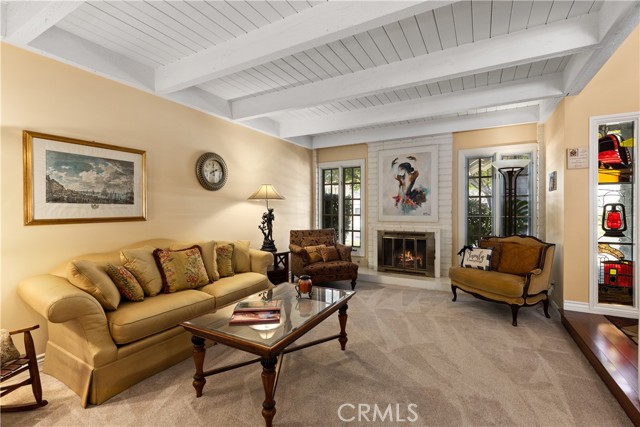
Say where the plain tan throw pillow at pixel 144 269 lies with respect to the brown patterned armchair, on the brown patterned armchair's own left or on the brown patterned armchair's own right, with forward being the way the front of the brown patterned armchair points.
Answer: on the brown patterned armchair's own right

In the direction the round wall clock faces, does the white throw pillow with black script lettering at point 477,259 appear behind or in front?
in front

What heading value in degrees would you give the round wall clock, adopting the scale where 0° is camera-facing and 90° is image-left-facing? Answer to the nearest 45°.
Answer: approximately 315°

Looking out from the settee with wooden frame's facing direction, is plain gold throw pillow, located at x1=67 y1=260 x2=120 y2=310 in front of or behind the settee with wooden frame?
in front

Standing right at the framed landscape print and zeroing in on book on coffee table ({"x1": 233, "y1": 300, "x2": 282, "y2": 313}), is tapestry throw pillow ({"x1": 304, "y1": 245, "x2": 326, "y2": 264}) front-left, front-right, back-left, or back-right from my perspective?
front-left

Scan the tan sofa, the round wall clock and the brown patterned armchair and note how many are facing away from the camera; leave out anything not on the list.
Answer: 0

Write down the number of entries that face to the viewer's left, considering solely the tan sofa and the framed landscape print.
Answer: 0

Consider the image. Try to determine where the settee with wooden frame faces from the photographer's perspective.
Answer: facing the viewer and to the left of the viewer

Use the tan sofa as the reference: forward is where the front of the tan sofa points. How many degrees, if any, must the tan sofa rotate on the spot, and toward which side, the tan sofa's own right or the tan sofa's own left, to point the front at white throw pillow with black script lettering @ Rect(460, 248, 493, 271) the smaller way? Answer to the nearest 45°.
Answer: approximately 45° to the tan sofa's own left

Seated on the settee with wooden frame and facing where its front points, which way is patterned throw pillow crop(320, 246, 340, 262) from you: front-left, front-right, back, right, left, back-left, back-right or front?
front-right

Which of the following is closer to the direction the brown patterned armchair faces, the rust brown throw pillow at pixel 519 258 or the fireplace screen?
the rust brown throw pillow

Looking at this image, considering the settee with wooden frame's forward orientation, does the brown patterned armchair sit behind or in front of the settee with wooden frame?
in front

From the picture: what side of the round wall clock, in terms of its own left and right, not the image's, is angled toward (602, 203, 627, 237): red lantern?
front

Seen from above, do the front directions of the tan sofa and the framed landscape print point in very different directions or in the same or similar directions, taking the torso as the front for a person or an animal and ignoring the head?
same or similar directions

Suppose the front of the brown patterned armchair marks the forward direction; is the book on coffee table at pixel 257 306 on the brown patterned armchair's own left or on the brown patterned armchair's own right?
on the brown patterned armchair's own right

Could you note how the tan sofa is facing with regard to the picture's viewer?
facing the viewer and to the right of the viewer

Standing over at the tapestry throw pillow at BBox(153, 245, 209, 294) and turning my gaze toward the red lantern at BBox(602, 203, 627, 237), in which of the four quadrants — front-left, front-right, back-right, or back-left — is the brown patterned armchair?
front-left

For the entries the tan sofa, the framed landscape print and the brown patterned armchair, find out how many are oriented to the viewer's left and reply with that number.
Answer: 0

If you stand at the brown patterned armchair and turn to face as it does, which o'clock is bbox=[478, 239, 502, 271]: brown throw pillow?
The brown throw pillow is roughly at 11 o'clock from the brown patterned armchair.

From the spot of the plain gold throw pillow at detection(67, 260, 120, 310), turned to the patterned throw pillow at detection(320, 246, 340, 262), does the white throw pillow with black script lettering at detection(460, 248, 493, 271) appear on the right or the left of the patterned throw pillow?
right
